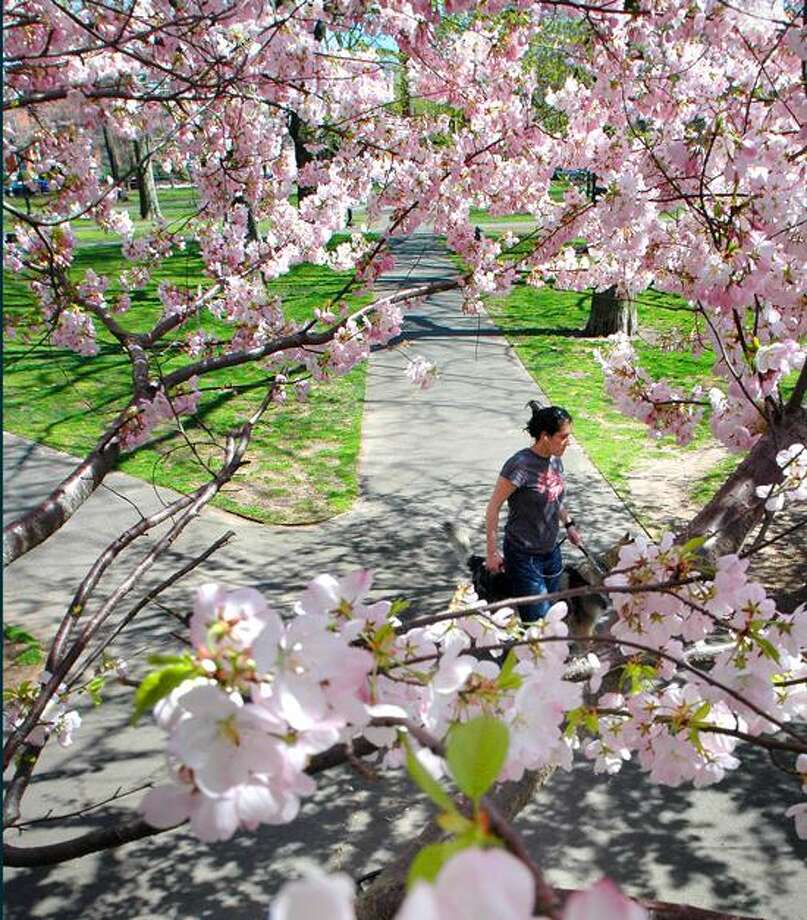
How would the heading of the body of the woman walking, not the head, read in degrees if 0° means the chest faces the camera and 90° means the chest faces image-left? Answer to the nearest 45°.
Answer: approximately 315°

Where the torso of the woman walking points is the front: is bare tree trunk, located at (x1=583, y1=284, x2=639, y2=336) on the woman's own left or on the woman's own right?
on the woman's own left

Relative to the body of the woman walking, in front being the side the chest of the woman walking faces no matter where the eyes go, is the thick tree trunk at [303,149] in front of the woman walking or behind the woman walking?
behind
